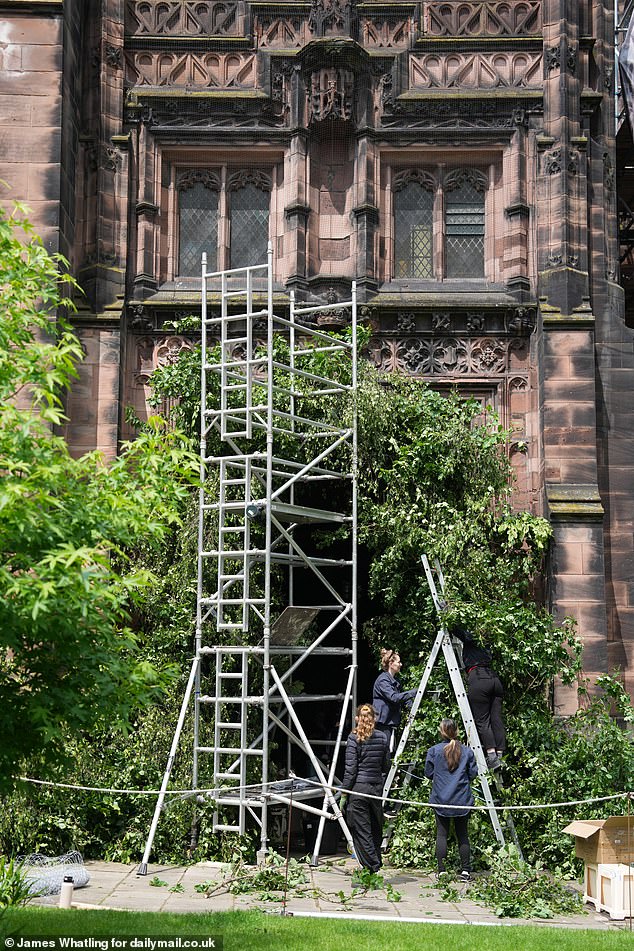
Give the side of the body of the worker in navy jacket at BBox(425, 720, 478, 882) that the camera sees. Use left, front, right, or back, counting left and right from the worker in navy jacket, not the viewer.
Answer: back

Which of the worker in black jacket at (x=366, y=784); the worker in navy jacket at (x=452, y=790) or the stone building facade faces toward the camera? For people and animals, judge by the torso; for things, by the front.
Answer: the stone building facade

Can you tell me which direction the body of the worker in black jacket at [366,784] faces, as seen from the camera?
away from the camera

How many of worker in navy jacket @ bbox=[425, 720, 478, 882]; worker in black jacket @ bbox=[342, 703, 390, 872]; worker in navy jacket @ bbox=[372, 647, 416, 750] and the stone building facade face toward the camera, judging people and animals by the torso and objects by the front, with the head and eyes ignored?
1

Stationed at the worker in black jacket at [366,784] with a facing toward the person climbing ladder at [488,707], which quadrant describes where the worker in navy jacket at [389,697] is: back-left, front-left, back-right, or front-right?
front-left

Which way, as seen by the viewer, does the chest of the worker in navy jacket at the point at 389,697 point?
to the viewer's right

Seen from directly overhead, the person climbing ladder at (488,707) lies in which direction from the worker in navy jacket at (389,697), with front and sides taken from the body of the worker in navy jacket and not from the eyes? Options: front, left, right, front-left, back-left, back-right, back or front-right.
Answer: front

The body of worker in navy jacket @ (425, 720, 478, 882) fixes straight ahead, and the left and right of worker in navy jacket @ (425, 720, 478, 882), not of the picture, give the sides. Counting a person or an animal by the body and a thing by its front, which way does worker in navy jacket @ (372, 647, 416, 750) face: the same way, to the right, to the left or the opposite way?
to the right

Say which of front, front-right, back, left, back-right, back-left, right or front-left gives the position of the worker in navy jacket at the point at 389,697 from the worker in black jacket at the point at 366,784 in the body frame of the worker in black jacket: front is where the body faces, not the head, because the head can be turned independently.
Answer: front

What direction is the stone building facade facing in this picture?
toward the camera

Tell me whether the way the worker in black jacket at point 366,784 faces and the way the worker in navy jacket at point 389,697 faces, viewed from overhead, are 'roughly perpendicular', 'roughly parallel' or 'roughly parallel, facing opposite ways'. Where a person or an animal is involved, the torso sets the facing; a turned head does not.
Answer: roughly perpendicular

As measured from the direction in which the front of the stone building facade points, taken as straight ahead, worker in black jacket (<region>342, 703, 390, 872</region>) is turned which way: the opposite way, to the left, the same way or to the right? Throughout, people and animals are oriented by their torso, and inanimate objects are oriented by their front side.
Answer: the opposite way

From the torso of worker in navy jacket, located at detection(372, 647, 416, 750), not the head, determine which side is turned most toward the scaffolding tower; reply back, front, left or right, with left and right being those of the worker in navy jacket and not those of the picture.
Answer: back

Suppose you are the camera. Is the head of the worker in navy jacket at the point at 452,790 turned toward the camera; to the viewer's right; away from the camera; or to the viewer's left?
away from the camera

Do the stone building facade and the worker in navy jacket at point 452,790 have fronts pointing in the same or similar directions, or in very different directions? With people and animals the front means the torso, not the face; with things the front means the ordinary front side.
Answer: very different directions

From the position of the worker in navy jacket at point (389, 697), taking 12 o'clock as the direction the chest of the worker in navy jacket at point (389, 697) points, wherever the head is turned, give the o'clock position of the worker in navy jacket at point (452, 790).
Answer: the worker in navy jacket at point (452, 790) is roughly at 2 o'clock from the worker in navy jacket at point (389, 697).
